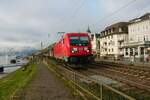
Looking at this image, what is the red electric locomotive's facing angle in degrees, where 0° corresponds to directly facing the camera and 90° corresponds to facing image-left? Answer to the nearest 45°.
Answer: approximately 315°
